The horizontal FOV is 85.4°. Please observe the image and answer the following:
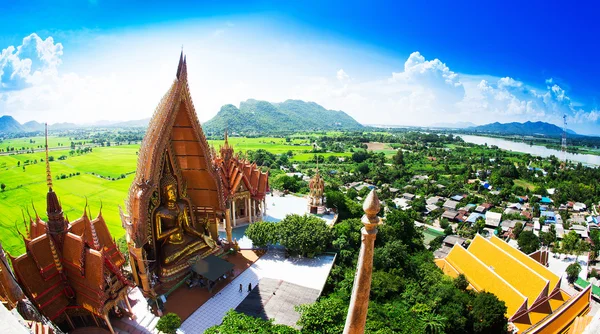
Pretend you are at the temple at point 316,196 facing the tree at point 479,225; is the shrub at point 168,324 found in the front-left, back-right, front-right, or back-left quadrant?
back-right

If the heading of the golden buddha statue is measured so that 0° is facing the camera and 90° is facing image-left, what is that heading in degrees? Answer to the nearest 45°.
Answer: approximately 315°

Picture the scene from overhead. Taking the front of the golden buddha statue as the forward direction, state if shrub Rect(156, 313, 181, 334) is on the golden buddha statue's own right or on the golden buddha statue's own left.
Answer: on the golden buddha statue's own right

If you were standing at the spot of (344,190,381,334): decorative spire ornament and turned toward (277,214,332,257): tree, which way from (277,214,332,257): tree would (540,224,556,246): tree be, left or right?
right

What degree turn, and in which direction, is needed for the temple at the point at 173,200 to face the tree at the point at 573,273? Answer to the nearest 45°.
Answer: approximately 45° to its left

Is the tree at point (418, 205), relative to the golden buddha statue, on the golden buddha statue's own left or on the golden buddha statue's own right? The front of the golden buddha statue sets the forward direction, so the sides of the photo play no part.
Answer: on the golden buddha statue's own left

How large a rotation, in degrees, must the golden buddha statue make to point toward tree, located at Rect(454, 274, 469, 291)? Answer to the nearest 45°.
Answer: approximately 45° to its left
